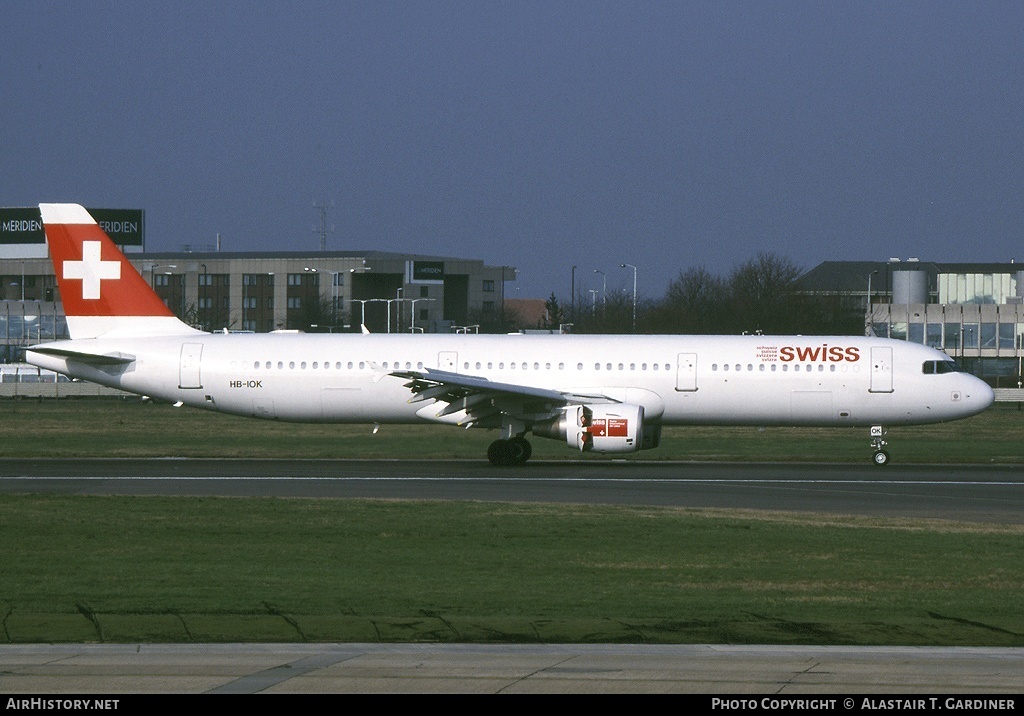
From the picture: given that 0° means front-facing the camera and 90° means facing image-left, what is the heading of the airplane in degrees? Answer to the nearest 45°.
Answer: approximately 270°
